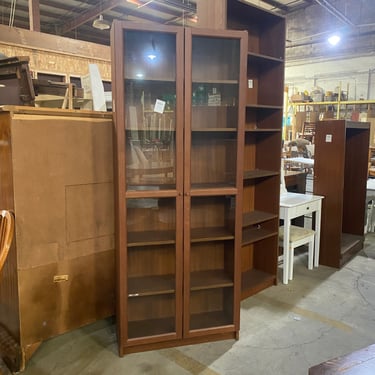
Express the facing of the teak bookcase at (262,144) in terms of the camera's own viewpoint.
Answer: facing the viewer and to the right of the viewer

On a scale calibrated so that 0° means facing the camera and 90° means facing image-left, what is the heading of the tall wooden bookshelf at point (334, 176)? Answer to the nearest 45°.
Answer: approximately 315°

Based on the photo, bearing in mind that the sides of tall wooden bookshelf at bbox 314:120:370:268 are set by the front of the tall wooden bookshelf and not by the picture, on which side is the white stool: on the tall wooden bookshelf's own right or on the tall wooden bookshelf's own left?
on the tall wooden bookshelf's own right

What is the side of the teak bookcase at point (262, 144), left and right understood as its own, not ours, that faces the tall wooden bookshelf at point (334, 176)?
left

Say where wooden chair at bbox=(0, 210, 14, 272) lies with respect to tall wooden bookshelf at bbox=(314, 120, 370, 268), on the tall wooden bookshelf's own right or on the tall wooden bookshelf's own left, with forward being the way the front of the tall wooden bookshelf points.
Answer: on the tall wooden bookshelf's own right

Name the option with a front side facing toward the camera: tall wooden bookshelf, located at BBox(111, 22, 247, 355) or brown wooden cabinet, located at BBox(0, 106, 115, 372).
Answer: the tall wooden bookshelf

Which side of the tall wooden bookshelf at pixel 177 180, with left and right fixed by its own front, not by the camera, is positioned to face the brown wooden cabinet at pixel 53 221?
right

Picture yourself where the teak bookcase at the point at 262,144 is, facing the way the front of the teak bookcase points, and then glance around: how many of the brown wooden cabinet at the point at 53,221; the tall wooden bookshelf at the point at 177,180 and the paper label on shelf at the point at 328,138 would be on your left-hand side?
1

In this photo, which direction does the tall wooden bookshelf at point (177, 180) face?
toward the camera
